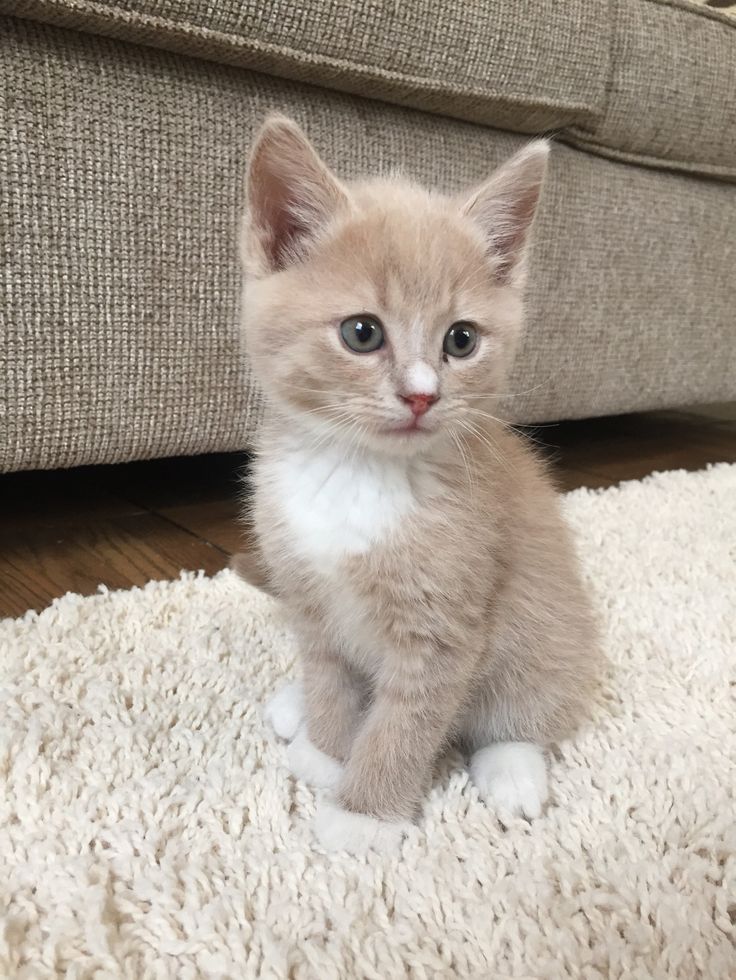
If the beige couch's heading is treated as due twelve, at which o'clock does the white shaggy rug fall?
The white shaggy rug is roughly at 1 o'clock from the beige couch.

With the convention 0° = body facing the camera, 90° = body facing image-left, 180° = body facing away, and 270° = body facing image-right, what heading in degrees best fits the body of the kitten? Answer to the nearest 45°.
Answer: approximately 45°
